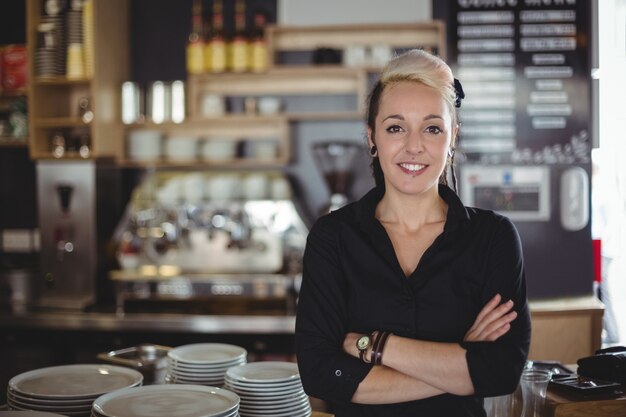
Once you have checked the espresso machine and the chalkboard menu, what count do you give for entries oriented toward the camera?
2

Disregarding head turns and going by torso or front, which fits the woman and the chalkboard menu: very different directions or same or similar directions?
same or similar directions

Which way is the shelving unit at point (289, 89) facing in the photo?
toward the camera

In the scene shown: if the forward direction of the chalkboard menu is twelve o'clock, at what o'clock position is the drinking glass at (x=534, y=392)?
The drinking glass is roughly at 12 o'clock from the chalkboard menu.

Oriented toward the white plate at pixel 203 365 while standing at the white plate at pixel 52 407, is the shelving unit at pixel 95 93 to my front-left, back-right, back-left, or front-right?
front-left

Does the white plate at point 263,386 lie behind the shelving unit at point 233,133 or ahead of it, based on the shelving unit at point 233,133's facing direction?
ahead

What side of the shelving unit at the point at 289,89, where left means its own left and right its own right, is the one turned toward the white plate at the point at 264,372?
front

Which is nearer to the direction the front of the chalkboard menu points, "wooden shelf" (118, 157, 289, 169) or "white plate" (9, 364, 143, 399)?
the white plate

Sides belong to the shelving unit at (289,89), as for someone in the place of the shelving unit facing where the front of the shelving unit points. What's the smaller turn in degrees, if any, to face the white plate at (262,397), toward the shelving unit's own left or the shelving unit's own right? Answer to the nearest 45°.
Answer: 0° — it already faces it

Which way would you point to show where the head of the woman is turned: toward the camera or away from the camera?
toward the camera

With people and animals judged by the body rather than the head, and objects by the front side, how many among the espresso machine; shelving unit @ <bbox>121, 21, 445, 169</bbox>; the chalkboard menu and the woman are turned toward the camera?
4

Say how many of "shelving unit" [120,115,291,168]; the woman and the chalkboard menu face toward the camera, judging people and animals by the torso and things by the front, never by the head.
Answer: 3

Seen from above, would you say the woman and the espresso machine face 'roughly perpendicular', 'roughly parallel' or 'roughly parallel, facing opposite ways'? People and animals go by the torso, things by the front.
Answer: roughly parallel

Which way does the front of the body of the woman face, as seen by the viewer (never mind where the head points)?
toward the camera

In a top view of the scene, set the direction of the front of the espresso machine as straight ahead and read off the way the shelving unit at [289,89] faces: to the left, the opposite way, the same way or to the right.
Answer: the same way
